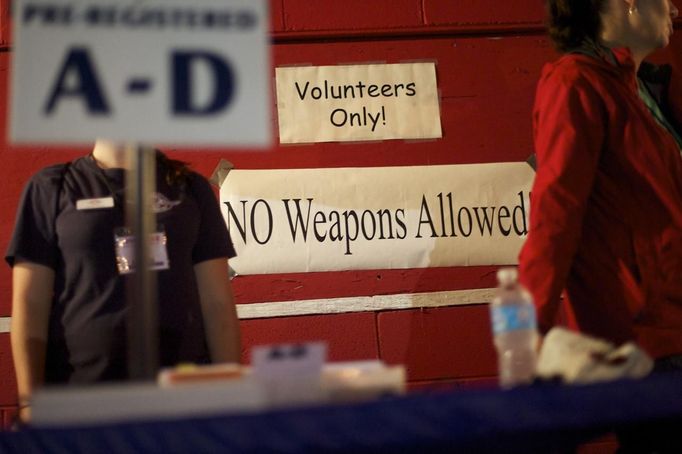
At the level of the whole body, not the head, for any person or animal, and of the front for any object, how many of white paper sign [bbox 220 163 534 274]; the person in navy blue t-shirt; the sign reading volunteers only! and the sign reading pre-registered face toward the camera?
4

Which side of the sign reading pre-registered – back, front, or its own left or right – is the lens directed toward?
front

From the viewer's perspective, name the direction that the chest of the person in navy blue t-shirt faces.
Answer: toward the camera

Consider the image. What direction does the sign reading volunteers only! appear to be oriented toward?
toward the camera

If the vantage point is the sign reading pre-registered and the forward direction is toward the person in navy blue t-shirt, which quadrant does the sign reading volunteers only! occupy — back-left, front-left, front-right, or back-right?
front-right

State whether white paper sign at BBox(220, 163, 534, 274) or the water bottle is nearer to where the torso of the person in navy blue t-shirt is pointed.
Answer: the water bottle

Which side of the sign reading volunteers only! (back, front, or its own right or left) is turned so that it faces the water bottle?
front

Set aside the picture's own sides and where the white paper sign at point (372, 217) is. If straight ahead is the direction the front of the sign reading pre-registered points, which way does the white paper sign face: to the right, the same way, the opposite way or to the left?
the same way

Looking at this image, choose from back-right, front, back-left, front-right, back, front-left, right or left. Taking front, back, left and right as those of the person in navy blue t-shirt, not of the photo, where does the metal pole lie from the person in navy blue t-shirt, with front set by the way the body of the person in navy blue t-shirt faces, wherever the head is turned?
front

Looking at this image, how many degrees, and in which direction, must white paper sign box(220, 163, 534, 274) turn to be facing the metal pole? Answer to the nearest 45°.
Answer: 0° — it already faces it

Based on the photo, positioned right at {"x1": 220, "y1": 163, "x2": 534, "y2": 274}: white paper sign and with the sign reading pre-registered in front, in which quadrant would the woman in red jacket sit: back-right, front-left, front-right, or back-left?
front-left

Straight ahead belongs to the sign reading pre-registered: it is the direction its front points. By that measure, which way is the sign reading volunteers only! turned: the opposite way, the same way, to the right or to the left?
the same way

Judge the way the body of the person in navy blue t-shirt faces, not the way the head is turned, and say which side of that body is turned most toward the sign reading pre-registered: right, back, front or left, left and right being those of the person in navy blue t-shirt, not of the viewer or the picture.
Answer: front

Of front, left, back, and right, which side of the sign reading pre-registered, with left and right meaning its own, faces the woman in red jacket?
left

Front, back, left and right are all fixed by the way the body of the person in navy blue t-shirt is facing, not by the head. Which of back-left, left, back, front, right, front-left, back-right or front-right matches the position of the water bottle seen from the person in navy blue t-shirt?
front-left

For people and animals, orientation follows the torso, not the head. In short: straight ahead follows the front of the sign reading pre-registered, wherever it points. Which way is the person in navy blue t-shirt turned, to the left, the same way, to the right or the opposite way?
the same way

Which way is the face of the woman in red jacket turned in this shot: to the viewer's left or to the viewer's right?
to the viewer's right
